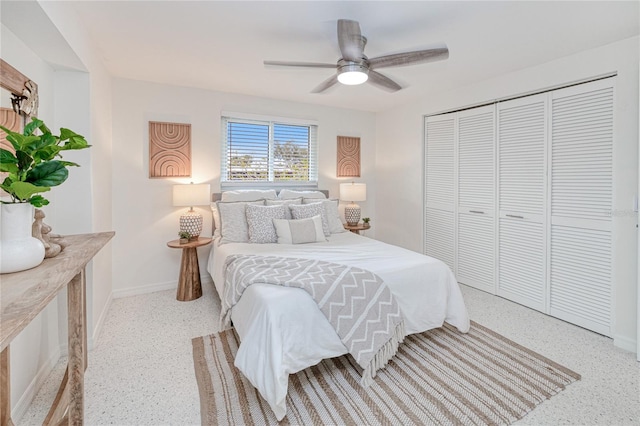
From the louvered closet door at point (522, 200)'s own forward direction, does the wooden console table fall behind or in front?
in front

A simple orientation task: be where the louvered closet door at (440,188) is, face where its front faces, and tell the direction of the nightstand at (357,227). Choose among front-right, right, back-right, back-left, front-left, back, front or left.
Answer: front-right

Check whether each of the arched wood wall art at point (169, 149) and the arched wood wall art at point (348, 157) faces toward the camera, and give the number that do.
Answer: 2

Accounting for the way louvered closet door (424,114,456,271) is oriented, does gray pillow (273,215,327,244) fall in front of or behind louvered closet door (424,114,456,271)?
in front

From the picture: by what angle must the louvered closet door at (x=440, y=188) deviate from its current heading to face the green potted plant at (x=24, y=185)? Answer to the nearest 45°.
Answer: approximately 45° to its left

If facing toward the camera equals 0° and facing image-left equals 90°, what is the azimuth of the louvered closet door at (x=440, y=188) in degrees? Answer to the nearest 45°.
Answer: approximately 45°

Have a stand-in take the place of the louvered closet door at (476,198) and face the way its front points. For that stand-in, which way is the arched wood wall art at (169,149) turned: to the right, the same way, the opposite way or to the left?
to the left

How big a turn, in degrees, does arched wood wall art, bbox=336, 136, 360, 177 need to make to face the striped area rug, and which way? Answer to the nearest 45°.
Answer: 0° — it already faces it

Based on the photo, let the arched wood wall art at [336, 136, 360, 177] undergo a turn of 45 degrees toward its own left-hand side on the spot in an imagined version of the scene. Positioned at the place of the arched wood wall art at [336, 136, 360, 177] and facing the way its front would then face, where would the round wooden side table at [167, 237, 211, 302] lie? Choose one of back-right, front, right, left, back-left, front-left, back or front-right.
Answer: right

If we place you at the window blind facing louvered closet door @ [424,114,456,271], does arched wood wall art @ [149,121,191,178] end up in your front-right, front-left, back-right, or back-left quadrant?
back-right

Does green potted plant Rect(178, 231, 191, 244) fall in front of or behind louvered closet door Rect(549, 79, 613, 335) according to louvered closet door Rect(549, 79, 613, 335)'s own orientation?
in front
